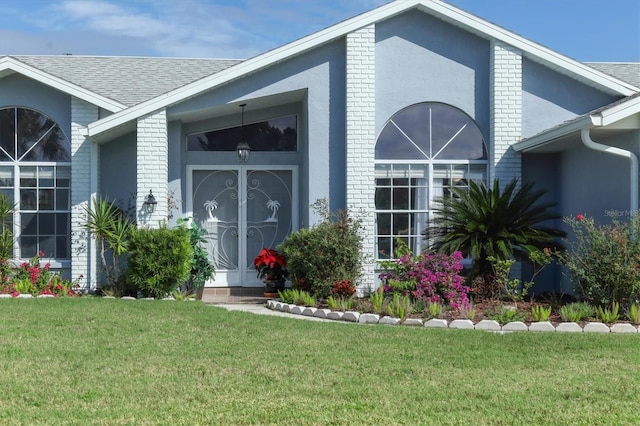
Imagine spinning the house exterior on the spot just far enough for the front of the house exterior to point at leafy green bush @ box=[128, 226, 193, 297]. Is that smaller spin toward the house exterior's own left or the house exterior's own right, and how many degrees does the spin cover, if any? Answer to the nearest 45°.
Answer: approximately 90° to the house exterior's own right

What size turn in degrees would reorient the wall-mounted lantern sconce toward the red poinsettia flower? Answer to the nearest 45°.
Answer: approximately 90° to its left

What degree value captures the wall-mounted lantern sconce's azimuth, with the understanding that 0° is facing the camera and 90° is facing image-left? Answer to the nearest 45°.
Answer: approximately 0°

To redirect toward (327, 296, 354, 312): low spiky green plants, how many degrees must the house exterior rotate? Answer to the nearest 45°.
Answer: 0° — it already faces it

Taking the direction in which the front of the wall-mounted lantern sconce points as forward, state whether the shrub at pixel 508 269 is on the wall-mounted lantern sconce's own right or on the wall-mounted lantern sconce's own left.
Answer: on the wall-mounted lantern sconce's own left

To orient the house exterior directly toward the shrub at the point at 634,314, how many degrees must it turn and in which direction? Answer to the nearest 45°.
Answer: approximately 45° to its left
